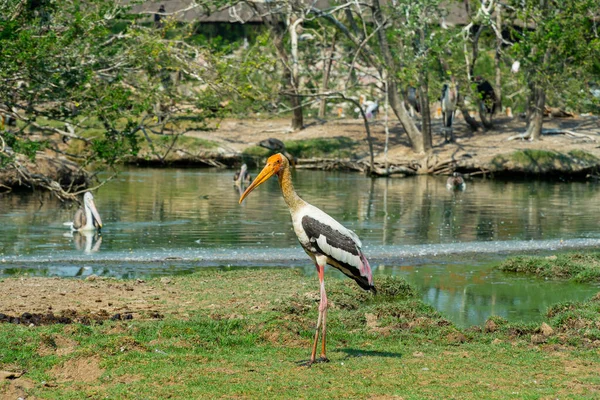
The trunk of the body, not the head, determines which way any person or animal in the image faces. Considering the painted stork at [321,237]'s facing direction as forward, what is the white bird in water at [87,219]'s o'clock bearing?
The white bird in water is roughly at 2 o'clock from the painted stork.

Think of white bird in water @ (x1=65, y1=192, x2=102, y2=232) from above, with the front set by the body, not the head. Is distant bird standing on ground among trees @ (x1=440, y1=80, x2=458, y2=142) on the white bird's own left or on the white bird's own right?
on the white bird's own left

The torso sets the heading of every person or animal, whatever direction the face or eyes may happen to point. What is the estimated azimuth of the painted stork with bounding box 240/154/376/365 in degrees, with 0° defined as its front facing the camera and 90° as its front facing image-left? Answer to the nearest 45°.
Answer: approximately 90°

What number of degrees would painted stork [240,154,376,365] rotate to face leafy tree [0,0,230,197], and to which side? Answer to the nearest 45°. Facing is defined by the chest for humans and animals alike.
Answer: approximately 45° to its right

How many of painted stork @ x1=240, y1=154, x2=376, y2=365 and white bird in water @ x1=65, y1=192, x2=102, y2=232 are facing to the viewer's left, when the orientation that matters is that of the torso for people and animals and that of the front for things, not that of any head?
1

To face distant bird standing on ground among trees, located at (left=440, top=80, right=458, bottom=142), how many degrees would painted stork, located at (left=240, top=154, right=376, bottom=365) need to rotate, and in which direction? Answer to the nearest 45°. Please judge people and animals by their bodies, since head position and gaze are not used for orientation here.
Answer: approximately 90° to its right

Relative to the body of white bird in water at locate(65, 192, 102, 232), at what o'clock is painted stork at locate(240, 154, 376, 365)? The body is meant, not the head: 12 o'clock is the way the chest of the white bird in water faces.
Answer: The painted stork is roughly at 1 o'clock from the white bird in water.

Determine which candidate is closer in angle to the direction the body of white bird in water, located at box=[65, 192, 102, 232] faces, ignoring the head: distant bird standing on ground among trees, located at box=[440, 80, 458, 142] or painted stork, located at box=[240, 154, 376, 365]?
the painted stork

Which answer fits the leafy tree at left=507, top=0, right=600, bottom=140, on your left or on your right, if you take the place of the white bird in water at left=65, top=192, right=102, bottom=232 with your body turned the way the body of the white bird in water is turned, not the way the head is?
on your left

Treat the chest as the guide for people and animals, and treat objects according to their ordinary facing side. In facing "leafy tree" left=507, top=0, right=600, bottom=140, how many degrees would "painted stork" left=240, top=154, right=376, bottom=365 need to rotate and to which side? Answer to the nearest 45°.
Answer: approximately 90° to its right
